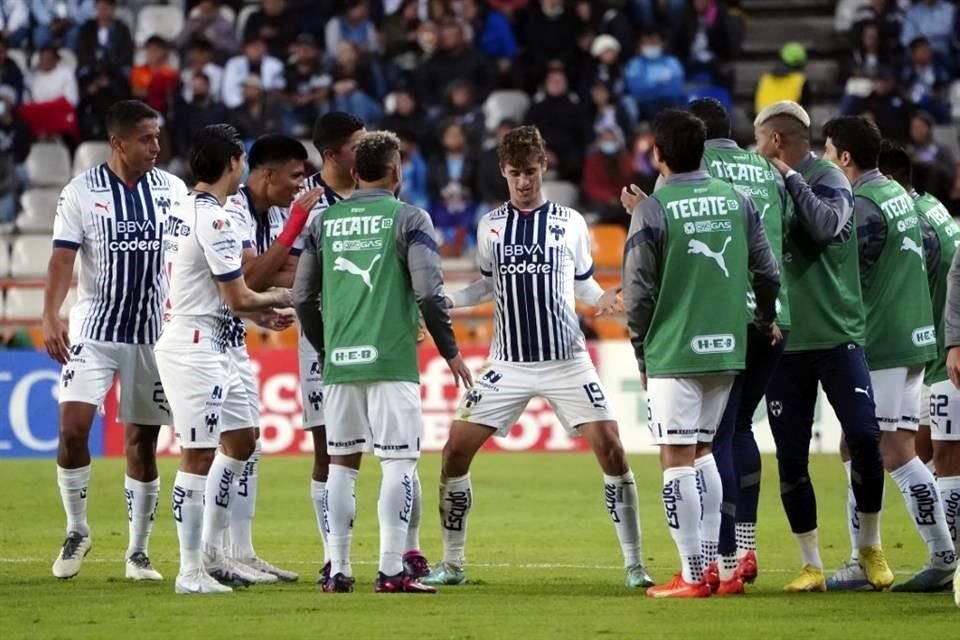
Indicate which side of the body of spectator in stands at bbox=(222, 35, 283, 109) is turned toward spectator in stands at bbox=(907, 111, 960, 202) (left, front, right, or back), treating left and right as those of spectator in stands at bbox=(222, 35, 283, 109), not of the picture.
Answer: left

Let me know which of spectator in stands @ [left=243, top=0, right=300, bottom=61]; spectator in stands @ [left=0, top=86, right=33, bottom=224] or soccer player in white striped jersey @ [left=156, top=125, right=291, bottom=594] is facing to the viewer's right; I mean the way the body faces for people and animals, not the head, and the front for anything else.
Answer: the soccer player in white striped jersey

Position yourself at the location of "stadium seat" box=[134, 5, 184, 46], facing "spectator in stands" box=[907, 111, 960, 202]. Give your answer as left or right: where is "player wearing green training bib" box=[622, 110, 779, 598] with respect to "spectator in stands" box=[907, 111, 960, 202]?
right

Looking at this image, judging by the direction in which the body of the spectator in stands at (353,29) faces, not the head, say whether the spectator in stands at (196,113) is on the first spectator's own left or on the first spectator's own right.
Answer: on the first spectator's own right

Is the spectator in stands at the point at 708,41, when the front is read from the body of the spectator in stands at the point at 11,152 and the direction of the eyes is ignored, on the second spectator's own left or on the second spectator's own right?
on the second spectator's own left

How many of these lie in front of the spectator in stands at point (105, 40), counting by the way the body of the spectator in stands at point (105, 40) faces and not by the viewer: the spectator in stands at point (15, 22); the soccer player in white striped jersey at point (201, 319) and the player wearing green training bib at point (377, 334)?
2

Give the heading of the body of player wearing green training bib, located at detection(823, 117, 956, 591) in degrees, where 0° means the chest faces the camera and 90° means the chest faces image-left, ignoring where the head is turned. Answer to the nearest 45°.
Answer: approximately 135°

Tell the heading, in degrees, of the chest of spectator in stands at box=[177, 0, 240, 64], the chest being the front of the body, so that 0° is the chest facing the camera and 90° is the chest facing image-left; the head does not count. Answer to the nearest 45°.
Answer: approximately 0°

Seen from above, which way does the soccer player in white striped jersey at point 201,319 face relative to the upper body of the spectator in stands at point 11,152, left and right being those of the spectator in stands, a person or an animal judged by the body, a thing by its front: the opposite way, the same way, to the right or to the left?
to the left

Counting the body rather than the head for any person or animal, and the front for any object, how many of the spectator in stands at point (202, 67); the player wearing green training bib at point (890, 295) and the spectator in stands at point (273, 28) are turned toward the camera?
2

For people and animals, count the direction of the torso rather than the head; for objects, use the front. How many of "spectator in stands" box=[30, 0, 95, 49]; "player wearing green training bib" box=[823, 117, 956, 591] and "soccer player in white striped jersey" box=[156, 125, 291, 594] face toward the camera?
1

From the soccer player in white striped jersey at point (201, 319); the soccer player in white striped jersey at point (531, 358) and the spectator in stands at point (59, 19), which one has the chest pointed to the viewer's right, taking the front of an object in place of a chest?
the soccer player in white striped jersey at point (201, 319)
